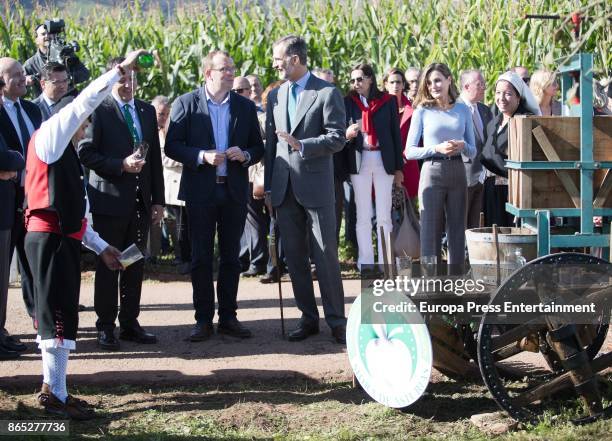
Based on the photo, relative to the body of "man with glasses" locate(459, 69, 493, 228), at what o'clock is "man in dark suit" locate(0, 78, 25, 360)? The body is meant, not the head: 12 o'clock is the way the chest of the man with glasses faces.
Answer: The man in dark suit is roughly at 3 o'clock from the man with glasses.

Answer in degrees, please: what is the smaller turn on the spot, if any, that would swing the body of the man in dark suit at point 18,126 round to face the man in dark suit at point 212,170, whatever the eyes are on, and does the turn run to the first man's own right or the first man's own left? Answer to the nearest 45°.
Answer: approximately 45° to the first man's own left

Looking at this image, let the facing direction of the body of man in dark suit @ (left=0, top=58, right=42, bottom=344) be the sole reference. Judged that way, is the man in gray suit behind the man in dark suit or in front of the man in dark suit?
in front

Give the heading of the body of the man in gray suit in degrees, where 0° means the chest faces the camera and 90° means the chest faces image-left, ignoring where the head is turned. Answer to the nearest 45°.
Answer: approximately 45°

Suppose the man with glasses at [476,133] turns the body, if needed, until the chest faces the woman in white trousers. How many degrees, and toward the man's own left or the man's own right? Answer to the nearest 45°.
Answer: approximately 135° to the man's own right

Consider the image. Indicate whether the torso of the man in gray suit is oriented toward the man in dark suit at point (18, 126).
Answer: no

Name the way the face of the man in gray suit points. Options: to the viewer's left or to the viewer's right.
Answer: to the viewer's left

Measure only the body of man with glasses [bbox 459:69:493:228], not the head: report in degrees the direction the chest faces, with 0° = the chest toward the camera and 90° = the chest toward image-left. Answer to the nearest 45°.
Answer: approximately 315°

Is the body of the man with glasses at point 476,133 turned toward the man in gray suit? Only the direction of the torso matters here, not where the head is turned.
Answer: no

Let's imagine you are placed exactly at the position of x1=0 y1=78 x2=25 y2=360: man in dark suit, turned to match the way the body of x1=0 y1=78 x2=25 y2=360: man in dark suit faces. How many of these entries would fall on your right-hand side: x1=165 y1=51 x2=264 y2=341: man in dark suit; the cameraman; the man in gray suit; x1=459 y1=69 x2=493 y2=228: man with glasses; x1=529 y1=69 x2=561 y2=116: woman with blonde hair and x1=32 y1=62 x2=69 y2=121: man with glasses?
0

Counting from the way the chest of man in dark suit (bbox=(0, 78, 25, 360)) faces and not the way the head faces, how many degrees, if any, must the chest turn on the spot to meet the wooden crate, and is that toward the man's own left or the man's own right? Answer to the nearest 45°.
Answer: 0° — they already face it

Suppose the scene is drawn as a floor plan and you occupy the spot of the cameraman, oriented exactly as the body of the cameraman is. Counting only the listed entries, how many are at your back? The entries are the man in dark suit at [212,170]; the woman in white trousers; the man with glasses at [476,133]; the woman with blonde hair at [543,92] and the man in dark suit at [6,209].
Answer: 0

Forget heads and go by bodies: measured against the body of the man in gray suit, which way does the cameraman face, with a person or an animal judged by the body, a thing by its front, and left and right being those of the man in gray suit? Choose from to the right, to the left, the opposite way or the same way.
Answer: to the left

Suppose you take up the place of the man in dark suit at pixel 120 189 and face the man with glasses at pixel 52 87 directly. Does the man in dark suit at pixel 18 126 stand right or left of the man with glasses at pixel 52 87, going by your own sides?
left

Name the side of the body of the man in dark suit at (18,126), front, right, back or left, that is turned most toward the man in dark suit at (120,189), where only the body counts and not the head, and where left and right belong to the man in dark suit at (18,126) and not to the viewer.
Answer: front

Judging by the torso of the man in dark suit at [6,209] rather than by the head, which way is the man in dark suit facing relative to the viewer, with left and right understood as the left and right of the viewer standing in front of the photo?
facing the viewer and to the right of the viewer

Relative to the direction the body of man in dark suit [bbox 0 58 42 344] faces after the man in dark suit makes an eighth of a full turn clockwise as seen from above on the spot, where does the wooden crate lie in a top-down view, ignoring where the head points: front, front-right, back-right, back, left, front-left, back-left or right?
front-left

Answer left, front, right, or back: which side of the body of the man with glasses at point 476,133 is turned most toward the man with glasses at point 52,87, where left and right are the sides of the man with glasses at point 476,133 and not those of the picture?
right
